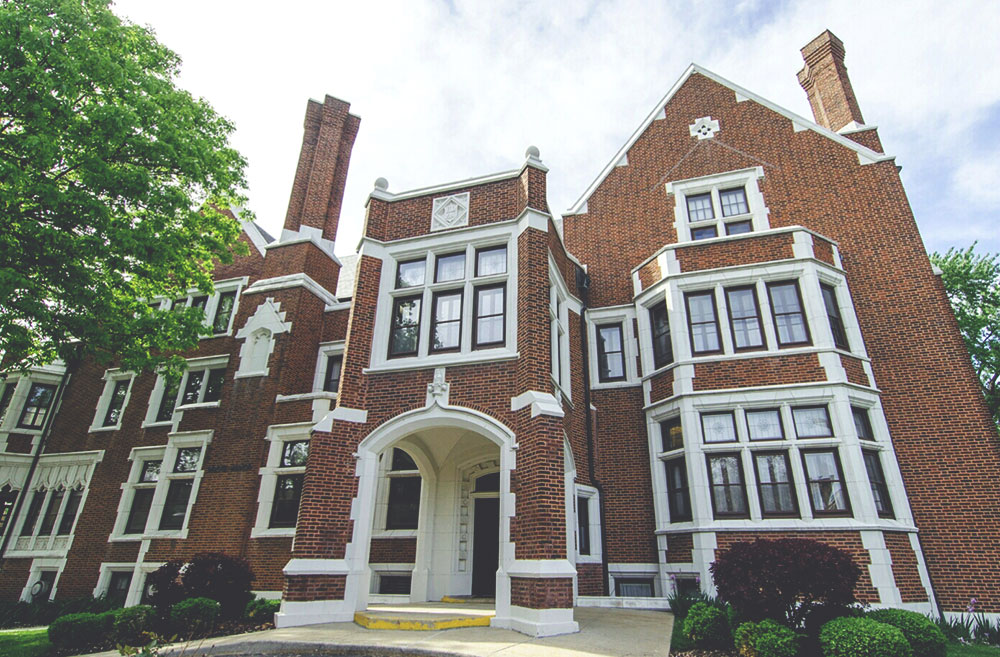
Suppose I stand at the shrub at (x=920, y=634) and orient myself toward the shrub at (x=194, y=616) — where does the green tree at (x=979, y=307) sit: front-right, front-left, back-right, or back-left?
back-right

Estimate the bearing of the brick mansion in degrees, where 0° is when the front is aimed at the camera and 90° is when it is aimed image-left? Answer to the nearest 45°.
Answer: approximately 0°

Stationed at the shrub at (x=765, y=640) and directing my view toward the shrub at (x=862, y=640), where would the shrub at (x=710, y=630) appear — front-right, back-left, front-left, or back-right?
back-left

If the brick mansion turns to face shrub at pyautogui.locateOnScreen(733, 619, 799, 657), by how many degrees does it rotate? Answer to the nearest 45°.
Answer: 0° — it already faces it

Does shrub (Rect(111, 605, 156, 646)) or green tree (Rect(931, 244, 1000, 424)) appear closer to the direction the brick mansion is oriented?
the shrub

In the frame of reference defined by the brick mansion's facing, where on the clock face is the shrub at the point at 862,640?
The shrub is roughly at 11 o'clock from the brick mansion.

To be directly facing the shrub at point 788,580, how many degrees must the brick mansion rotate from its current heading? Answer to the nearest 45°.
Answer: approximately 45° to its left

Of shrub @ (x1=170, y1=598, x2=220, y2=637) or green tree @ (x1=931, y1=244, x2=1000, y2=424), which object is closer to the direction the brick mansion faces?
the shrub

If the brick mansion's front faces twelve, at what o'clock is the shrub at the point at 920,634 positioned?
The shrub is roughly at 11 o'clock from the brick mansion.

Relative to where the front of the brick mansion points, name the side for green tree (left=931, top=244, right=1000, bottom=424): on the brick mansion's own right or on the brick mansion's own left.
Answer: on the brick mansion's own left
